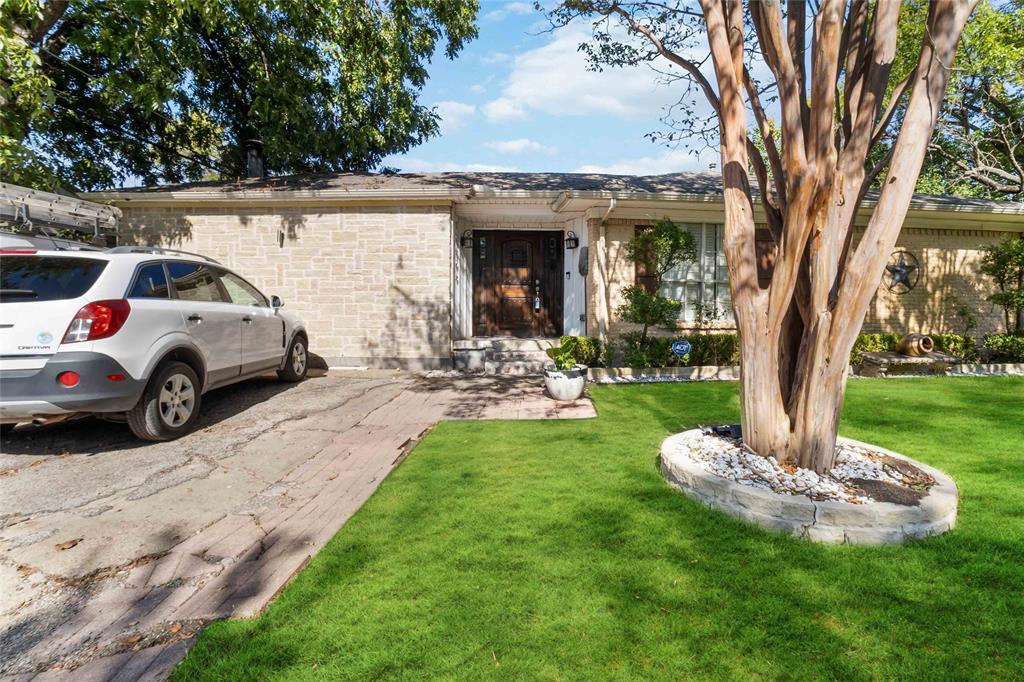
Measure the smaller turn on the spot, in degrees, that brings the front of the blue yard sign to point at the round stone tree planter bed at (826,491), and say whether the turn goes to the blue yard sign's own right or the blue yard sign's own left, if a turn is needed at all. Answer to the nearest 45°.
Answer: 0° — it already faces it

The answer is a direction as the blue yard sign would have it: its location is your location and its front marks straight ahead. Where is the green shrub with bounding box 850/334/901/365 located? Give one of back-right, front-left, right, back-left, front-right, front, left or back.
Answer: back-left

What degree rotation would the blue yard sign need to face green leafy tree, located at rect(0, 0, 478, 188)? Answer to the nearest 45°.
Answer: approximately 90° to its right

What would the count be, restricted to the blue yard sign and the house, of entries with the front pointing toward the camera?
2

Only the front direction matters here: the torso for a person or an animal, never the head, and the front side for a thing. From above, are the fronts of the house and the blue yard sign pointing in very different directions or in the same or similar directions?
same or similar directions

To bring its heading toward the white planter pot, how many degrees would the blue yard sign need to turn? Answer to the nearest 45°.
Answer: approximately 45° to its right

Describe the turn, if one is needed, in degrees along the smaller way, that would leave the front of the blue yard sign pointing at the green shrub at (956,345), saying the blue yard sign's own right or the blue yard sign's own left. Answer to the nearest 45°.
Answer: approximately 135° to the blue yard sign's own left

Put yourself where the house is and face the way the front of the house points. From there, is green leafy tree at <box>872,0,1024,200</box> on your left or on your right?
on your left

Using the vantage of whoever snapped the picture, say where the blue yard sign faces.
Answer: facing the viewer
